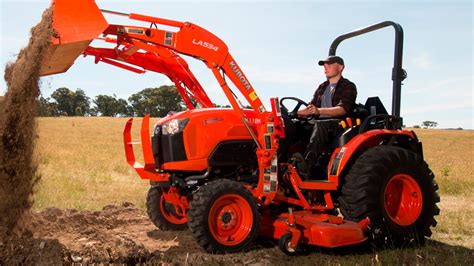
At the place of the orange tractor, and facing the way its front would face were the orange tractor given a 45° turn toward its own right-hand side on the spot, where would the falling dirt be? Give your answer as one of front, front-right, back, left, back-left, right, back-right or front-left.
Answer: front

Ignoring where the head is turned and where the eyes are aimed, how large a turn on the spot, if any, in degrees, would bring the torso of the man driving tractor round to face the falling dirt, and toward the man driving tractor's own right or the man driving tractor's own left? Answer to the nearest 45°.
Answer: approximately 45° to the man driving tractor's own right

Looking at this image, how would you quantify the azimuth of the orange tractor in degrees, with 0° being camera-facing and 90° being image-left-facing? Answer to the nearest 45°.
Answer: approximately 45°

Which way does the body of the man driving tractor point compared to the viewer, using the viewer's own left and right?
facing the viewer and to the left of the viewer
